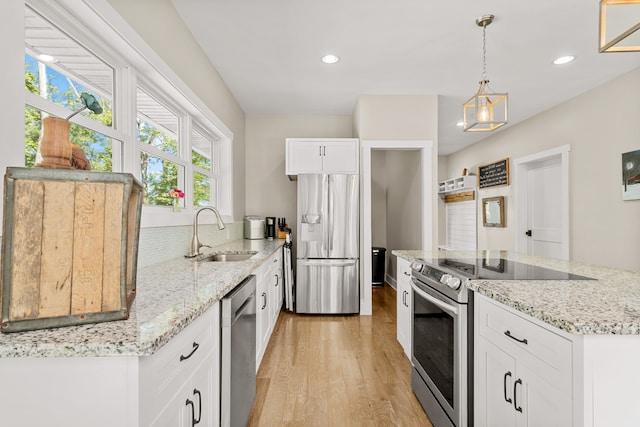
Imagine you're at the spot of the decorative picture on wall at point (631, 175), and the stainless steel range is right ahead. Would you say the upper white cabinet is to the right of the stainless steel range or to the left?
right

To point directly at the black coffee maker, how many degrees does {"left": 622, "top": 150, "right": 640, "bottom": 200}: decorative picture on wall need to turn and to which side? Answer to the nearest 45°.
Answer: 0° — it already faces it

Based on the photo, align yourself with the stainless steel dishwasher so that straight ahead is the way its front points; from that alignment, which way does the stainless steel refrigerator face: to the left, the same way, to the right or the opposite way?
to the right

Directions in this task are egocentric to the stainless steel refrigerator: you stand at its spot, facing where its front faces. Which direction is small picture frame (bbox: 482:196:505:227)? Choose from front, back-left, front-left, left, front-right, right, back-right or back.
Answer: back-left

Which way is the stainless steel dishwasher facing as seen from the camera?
to the viewer's right

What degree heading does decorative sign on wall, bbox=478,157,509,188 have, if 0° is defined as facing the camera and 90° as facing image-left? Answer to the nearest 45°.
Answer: approximately 45°

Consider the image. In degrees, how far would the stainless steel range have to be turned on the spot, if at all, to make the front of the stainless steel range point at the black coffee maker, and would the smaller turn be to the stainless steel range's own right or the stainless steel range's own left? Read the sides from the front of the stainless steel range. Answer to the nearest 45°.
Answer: approximately 90° to the stainless steel range's own right

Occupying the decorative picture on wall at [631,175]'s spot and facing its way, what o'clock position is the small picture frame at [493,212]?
The small picture frame is roughly at 3 o'clock from the decorative picture on wall.
